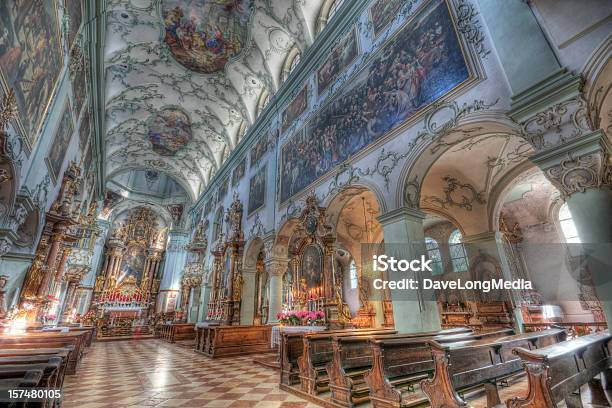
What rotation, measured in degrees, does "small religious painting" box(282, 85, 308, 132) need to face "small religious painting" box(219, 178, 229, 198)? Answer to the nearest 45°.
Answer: approximately 45° to its right

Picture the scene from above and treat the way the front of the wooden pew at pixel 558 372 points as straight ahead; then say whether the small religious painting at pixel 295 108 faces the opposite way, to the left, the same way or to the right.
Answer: to the left

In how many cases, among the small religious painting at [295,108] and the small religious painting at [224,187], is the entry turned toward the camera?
0

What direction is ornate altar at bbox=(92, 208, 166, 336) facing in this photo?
toward the camera

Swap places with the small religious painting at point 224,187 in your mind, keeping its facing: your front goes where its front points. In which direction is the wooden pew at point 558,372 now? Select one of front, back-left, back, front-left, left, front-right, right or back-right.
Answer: left

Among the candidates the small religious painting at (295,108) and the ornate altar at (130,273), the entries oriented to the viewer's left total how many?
1

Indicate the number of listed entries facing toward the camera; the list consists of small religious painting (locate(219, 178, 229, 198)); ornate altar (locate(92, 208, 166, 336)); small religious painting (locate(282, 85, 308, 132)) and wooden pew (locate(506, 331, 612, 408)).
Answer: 1

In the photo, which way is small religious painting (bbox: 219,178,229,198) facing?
to the viewer's left

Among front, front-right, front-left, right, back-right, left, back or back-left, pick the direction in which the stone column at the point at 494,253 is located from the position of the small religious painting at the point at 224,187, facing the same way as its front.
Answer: back-left

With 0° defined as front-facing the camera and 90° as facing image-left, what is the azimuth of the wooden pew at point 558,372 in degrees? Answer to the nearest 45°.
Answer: approximately 135°

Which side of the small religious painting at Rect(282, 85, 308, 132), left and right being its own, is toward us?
left

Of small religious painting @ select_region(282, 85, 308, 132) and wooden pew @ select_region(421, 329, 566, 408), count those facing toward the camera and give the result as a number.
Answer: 0

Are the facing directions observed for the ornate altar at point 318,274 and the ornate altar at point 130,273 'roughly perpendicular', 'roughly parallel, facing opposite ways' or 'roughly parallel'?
roughly perpendicular

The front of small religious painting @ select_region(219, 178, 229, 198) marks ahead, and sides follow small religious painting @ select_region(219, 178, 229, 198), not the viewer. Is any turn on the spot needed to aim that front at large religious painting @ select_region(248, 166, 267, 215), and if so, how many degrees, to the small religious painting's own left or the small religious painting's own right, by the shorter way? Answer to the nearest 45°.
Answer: approximately 90° to the small religious painting's own left

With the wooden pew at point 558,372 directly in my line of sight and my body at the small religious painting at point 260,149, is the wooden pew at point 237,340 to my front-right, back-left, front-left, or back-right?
front-right

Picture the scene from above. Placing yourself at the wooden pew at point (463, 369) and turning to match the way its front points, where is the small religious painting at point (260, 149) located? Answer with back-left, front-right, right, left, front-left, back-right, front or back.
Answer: front

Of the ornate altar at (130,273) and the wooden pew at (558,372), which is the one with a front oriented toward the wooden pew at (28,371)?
the ornate altar

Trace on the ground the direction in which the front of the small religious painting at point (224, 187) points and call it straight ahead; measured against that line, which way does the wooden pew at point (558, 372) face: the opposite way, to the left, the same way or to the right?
to the right
